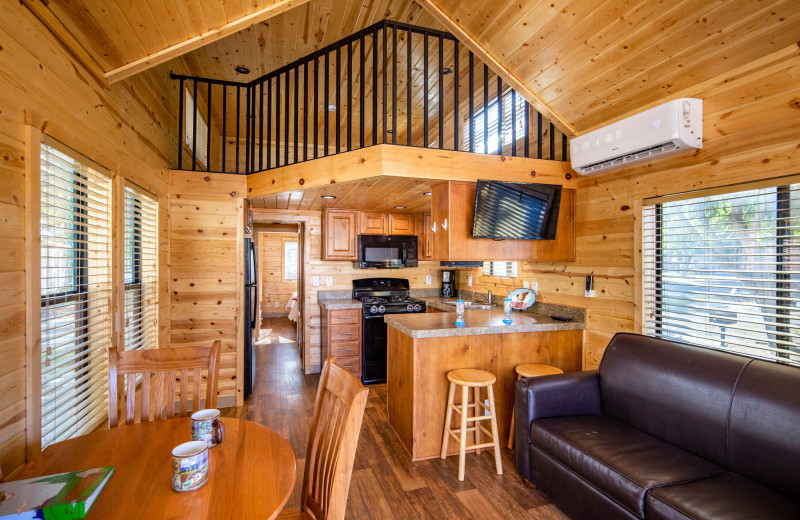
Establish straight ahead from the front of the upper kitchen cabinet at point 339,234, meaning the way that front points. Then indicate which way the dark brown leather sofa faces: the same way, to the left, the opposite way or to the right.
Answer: to the right

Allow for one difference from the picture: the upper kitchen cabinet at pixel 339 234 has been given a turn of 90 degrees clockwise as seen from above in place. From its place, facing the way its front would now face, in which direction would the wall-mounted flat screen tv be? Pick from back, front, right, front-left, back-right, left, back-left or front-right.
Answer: back-left

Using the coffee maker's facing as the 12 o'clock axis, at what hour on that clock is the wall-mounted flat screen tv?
The wall-mounted flat screen tv is roughly at 10 o'clock from the coffee maker.

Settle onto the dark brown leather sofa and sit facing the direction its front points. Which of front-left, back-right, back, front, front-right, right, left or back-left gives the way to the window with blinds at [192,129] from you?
front-right

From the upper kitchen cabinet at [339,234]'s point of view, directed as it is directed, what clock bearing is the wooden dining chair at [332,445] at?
The wooden dining chair is roughly at 12 o'clock from the upper kitchen cabinet.

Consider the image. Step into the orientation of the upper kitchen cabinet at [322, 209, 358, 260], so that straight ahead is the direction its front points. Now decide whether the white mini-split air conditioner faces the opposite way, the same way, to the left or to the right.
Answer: to the right

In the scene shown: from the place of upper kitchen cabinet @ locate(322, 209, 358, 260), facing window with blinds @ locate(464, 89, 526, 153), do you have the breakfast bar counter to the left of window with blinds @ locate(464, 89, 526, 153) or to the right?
right

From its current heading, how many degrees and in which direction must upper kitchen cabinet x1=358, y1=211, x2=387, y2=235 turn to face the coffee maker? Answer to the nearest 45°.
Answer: approximately 90° to its left

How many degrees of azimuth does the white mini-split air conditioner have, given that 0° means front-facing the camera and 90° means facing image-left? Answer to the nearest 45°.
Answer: approximately 45°

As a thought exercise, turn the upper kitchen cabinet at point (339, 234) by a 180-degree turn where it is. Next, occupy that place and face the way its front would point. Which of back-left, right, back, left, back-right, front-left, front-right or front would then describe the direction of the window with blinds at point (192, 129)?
left

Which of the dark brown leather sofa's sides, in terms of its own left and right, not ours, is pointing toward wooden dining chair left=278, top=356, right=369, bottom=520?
front
